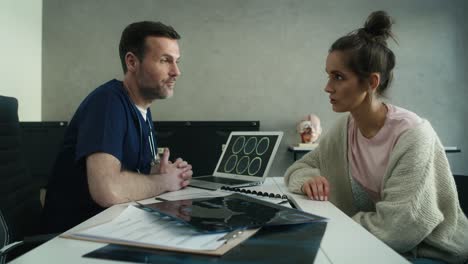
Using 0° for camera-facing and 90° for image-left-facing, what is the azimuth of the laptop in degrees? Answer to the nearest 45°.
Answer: approximately 45°

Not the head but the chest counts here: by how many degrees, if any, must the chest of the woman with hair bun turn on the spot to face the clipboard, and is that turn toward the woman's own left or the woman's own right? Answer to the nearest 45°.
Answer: approximately 45° to the woman's own left

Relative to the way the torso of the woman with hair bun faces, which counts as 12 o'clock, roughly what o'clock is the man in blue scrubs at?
The man in blue scrubs is roughly at 1 o'clock from the woman with hair bun.

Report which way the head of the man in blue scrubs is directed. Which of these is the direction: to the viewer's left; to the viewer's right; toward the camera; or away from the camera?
to the viewer's right

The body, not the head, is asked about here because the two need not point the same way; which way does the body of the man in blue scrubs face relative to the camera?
to the viewer's right

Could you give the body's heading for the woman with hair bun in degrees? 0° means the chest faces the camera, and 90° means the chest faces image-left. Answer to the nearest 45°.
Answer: approximately 45°

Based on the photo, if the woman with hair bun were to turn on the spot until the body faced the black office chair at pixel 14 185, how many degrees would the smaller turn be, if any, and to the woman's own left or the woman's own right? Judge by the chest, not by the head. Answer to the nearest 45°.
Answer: approximately 45° to the woman's own right

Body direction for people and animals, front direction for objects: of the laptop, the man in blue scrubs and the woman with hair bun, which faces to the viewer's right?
the man in blue scrubs

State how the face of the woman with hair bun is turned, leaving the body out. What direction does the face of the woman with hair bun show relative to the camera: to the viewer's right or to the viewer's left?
to the viewer's left

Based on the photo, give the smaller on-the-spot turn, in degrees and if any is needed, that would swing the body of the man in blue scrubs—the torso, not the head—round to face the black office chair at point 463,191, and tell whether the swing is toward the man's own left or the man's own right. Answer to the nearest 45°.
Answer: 0° — they already face it
